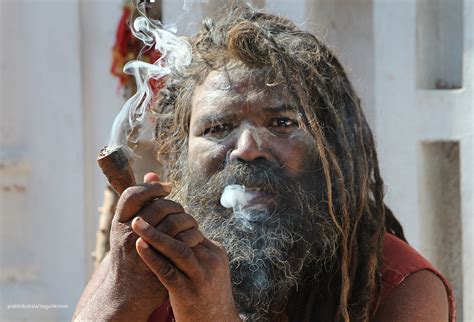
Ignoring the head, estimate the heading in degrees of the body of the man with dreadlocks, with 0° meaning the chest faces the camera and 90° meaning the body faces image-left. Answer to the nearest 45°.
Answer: approximately 0°
